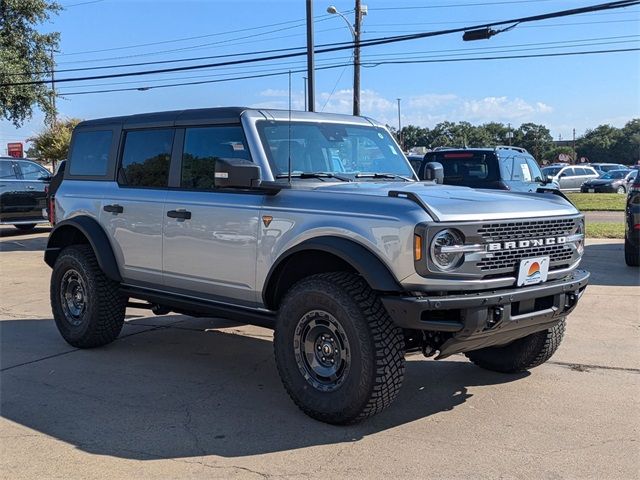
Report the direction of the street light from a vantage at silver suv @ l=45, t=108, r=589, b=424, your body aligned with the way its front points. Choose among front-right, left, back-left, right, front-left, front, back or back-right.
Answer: back-left

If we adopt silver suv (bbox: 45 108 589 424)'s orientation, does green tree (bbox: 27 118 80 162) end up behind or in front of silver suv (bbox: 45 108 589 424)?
behind

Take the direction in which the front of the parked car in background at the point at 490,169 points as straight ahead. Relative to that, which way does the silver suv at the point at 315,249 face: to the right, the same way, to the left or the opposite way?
to the right

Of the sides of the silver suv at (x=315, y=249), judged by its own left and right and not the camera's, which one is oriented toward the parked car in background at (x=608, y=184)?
left

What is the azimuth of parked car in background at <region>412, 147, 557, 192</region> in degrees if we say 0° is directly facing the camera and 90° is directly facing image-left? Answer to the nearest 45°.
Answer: approximately 225°

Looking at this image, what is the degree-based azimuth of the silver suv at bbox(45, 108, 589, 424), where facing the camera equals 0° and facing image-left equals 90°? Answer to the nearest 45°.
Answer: approximately 315°

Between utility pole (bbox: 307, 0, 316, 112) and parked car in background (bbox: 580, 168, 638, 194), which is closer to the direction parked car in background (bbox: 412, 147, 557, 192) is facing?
the parked car in background

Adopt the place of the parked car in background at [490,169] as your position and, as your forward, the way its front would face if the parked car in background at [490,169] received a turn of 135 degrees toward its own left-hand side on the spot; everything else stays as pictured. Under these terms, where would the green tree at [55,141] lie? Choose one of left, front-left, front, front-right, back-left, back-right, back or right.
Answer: front-right
